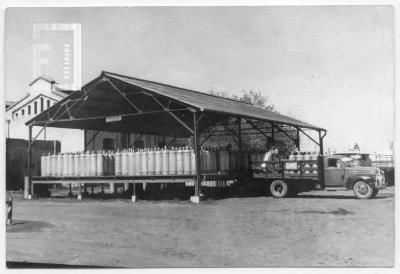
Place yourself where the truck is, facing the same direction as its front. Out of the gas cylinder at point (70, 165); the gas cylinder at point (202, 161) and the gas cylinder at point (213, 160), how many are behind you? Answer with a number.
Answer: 3

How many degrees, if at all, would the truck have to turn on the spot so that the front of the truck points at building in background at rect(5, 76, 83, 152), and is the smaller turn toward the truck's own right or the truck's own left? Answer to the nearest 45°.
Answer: approximately 135° to the truck's own left

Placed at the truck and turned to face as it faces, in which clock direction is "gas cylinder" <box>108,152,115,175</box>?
The gas cylinder is roughly at 6 o'clock from the truck.

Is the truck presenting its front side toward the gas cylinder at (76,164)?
no

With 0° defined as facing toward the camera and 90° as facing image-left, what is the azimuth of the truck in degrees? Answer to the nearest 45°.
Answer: approximately 270°

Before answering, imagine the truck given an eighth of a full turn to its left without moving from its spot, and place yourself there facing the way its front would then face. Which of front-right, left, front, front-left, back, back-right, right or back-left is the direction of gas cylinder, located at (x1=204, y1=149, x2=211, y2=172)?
back-left

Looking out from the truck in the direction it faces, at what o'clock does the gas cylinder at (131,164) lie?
The gas cylinder is roughly at 6 o'clock from the truck.

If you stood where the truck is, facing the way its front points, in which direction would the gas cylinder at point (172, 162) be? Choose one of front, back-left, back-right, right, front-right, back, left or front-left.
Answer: back

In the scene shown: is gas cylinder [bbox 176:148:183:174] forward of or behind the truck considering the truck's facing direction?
behind

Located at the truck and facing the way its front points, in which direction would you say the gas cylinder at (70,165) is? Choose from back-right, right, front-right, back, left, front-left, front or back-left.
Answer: back

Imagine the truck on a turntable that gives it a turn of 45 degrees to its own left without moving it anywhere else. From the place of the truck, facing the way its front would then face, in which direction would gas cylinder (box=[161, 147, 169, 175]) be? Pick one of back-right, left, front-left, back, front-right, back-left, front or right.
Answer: back-left

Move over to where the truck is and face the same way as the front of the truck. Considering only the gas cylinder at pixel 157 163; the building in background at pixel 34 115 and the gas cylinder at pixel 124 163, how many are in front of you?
0

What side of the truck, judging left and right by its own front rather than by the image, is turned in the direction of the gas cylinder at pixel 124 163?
back

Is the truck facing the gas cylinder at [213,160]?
no

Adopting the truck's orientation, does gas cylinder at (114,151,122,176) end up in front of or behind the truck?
behind

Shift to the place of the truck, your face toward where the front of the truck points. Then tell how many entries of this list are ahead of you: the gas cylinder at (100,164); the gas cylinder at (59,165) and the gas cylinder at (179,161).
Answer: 0

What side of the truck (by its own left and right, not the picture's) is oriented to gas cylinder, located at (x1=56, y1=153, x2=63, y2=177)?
back

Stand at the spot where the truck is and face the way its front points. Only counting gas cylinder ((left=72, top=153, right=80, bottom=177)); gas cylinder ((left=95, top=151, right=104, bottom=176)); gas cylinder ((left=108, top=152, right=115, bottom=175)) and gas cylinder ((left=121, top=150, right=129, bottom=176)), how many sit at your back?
4
